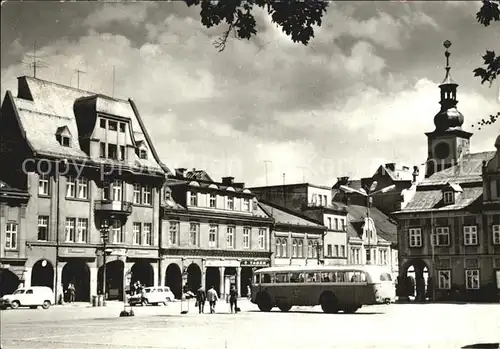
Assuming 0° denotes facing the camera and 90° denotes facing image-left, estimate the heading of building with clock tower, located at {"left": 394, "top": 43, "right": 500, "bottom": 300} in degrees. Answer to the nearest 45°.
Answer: approximately 0°

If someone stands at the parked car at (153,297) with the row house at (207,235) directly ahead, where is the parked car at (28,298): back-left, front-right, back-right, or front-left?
back-left

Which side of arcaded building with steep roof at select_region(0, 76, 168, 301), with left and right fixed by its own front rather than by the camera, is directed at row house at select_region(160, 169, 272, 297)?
left

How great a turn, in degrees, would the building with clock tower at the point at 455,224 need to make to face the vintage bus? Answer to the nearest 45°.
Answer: approximately 90° to its right

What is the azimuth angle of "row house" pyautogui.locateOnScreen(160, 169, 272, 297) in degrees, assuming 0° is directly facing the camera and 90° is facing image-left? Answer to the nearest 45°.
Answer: approximately 315°

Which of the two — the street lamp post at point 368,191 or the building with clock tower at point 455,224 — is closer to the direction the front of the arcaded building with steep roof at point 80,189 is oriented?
the building with clock tower

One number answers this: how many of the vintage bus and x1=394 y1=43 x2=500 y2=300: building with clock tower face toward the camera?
1

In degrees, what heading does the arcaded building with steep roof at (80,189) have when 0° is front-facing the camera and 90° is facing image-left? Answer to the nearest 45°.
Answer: approximately 315°
